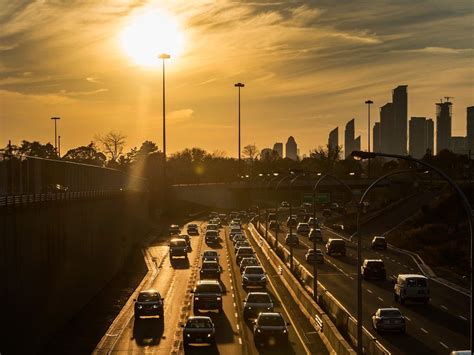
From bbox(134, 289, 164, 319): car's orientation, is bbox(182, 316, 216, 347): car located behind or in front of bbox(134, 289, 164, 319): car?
in front

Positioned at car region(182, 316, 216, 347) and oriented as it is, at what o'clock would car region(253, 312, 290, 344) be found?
car region(253, 312, 290, 344) is roughly at 9 o'clock from car region(182, 316, 216, 347).

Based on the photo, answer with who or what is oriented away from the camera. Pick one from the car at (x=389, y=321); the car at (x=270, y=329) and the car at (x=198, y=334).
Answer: the car at (x=389, y=321)

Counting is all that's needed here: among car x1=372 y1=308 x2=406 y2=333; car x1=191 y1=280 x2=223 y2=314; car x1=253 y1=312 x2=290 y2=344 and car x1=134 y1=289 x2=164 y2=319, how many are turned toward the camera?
3

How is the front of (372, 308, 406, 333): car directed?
away from the camera

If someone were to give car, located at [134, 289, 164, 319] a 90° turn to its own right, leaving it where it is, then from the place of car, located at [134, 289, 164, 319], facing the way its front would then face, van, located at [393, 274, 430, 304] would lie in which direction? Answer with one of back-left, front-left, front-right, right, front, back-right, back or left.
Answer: back

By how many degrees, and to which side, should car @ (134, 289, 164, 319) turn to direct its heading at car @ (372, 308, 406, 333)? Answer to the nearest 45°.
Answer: approximately 45° to its left

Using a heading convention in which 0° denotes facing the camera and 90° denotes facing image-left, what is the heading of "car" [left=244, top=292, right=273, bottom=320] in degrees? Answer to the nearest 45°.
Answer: approximately 0°

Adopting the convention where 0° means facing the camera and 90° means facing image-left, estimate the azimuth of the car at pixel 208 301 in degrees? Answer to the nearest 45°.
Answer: approximately 0°

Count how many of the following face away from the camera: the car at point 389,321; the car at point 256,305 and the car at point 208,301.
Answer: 1

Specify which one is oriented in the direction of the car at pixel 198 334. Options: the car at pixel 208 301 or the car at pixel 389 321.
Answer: the car at pixel 208 301

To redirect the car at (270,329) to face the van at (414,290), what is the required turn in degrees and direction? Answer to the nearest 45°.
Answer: approximately 135° to its left
